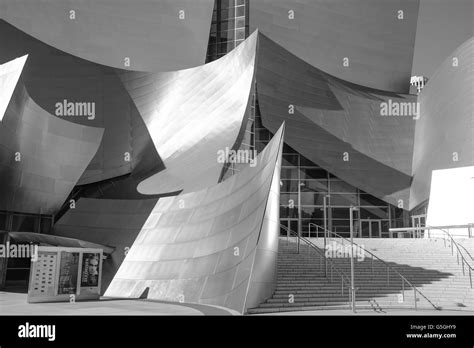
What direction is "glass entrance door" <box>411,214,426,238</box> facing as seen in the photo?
toward the camera

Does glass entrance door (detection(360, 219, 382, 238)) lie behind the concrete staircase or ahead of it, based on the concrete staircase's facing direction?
behind

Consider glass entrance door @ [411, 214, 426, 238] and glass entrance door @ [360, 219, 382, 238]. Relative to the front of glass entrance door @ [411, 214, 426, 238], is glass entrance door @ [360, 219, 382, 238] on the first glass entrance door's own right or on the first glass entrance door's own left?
on the first glass entrance door's own right

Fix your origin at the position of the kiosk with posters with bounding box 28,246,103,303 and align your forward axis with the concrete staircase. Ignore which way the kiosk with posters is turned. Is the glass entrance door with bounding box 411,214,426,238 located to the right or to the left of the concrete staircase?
left

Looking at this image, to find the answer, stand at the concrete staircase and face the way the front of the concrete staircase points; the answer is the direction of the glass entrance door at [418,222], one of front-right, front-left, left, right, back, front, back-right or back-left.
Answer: back

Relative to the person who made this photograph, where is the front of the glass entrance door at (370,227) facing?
facing the viewer

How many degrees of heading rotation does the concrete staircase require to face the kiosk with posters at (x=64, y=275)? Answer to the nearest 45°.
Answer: approximately 90° to its right

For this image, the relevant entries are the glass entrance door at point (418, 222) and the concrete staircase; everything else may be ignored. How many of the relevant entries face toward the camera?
2

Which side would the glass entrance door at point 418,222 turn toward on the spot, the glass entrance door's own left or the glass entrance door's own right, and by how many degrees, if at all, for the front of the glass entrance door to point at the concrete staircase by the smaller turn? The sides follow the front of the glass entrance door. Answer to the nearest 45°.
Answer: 0° — it already faces it

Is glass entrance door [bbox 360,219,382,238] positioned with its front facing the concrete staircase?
yes

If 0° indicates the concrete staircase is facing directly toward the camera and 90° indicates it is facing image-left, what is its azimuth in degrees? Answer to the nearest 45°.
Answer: approximately 0°

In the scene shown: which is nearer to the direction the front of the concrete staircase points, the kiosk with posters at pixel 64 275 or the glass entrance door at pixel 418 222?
the kiosk with posters

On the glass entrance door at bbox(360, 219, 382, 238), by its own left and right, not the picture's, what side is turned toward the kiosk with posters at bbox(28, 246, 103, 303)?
front
